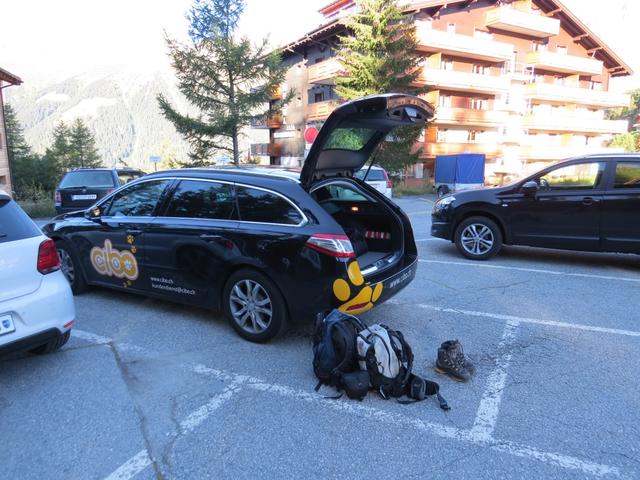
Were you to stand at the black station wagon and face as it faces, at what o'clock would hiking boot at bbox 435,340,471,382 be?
The hiking boot is roughly at 6 o'clock from the black station wagon.

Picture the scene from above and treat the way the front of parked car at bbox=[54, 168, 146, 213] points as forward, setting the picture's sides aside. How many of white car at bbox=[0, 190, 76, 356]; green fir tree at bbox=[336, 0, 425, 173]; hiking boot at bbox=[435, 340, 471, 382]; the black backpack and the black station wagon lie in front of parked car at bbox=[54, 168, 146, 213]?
1

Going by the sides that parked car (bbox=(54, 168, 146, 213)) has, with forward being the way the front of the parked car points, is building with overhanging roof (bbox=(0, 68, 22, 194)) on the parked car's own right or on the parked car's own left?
on the parked car's own left

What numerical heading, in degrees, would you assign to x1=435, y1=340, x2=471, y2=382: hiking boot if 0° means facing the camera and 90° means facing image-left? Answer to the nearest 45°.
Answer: approximately 315°

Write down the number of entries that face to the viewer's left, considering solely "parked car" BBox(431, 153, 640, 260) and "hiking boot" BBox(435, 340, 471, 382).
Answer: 1

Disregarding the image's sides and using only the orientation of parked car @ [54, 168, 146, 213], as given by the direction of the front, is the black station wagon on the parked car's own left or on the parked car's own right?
on the parked car's own right

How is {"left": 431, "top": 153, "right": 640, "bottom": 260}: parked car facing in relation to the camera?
to the viewer's left

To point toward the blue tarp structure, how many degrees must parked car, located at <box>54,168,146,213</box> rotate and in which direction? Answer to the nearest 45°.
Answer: approximately 45° to its right

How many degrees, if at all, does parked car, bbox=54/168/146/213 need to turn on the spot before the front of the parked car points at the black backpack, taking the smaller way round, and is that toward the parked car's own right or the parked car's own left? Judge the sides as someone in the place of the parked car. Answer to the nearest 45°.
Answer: approximately 135° to the parked car's own right

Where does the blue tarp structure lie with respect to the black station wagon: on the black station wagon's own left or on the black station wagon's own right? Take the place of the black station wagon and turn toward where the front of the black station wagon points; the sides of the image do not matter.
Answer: on the black station wagon's own right

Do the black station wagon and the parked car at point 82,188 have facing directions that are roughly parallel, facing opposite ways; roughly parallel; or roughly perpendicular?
roughly perpendicular

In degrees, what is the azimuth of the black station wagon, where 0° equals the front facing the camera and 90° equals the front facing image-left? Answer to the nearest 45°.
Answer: approximately 135°

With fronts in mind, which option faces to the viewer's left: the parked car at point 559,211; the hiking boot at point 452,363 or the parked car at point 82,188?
the parked car at point 559,211

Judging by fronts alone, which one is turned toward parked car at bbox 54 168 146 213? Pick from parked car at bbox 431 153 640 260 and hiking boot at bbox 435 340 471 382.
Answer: parked car at bbox 431 153 640 260

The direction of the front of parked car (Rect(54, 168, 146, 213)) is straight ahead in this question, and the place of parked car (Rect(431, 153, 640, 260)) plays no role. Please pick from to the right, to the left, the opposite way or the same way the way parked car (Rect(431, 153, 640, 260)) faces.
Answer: to the left

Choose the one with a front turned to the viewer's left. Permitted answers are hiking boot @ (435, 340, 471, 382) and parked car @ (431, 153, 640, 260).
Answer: the parked car

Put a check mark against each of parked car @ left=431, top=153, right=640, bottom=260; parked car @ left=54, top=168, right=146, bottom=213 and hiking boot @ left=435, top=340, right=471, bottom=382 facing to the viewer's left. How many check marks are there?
1
